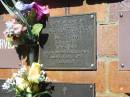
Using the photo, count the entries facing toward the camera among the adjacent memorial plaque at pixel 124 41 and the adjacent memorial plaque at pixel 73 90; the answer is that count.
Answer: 2

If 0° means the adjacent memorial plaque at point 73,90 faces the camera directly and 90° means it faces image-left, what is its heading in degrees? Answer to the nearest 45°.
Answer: approximately 0°

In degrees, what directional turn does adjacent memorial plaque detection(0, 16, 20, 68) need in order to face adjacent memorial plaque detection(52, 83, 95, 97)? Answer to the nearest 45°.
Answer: approximately 45° to its left

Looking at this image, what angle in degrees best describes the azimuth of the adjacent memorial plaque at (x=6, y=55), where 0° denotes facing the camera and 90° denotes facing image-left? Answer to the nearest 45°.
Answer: approximately 0°

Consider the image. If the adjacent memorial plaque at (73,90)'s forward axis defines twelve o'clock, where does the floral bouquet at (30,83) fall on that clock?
The floral bouquet is roughly at 3 o'clock from the adjacent memorial plaque.

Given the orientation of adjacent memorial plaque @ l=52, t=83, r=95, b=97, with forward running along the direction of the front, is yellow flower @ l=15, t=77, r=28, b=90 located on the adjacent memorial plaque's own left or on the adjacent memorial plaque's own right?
on the adjacent memorial plaque's own right

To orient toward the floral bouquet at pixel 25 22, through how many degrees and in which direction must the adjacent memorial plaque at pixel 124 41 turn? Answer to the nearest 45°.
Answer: approximately 90° to its right
